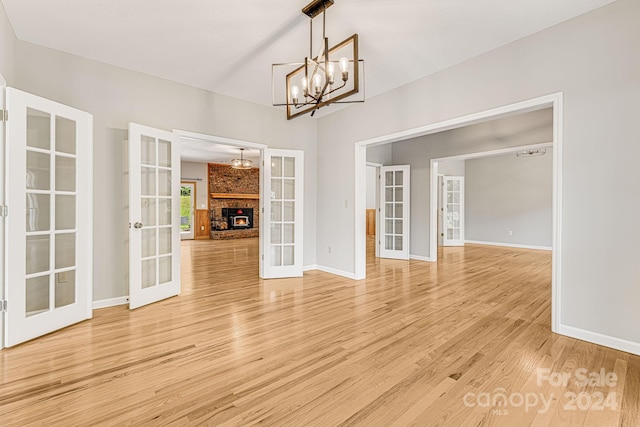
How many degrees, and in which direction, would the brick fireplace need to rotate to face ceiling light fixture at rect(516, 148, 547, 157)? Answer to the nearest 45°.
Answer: approximately 45° to its left

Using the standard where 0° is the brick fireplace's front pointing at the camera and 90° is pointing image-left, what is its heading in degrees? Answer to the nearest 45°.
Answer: approximately 0°

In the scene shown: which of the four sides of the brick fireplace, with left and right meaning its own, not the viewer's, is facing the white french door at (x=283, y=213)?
front

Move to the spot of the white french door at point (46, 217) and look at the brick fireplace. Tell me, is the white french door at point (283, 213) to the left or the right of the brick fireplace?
right

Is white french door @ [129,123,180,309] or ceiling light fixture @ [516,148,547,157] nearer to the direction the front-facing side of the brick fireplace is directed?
the white french door

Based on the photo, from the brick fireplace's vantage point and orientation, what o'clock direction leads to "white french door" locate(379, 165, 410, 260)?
The white french door is roughly at 11 o'clock from the brick fireplace.

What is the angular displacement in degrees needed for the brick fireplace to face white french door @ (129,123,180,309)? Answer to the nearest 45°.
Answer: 0° — it already faces it

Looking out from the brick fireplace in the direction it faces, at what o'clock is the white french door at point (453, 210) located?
The white french door is roughly at 10 o'clock from the brick fireplace.
